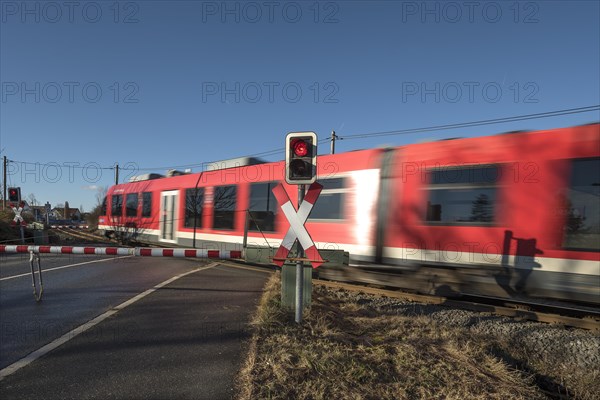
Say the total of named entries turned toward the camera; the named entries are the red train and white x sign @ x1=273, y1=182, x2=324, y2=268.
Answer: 1

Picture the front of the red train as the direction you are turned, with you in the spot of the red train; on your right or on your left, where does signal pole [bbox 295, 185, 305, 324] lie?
on your left

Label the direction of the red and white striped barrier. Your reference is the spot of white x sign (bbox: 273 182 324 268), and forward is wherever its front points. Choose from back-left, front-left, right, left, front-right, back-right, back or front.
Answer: back-right

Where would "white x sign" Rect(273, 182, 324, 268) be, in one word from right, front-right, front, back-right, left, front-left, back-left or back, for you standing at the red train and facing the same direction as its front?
left

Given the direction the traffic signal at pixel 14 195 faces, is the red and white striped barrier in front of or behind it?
in front

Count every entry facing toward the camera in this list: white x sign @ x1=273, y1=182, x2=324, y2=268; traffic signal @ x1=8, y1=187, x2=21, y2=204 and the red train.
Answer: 2

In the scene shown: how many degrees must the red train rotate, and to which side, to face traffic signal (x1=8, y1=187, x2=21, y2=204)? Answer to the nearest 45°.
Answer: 0° — it already faces it

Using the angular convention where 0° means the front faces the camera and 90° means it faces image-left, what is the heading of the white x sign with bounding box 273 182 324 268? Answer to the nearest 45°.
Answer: approximately 0°

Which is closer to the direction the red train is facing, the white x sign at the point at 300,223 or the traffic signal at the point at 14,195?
the traffic signal
